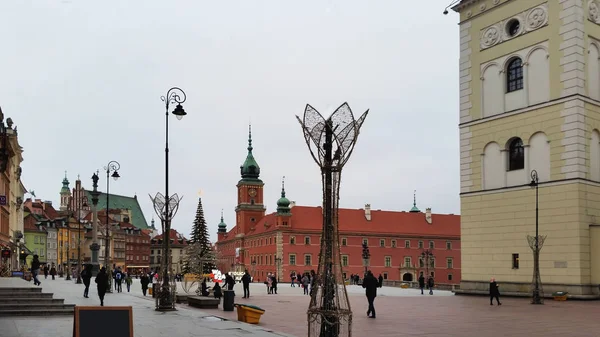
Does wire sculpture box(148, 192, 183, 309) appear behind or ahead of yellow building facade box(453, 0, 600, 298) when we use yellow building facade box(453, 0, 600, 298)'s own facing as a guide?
ahead

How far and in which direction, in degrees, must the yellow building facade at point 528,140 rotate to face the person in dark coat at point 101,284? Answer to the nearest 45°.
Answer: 0° — it already faces them

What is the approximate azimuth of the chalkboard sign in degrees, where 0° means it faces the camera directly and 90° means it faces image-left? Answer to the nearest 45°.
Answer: approximately 0°

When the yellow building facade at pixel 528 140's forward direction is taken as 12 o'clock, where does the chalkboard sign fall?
The chalkboard sign is roughly at 11 o'clock from the yellow building facade.

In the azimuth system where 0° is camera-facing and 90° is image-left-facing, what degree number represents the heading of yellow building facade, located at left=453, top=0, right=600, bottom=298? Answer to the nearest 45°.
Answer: approximately 45°

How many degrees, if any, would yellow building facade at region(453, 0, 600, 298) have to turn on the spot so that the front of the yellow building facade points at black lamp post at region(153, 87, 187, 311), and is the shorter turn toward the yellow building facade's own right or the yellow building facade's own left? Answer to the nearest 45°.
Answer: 0° — it already faces it

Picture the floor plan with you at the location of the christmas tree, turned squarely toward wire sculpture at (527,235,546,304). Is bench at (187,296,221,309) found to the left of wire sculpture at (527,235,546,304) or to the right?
right

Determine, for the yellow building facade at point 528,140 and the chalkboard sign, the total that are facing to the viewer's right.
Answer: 0

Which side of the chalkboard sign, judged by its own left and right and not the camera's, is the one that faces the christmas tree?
back
